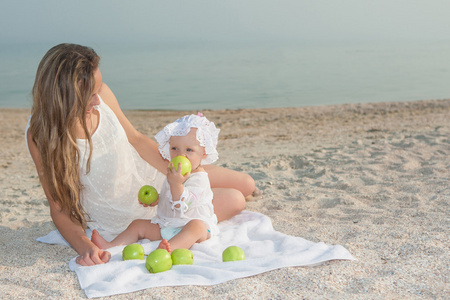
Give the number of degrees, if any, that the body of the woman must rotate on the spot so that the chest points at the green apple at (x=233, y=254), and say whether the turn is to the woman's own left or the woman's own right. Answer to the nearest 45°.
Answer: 0° — they already face it

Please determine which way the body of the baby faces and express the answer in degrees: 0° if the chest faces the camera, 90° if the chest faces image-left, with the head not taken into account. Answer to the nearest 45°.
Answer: approximately 45°

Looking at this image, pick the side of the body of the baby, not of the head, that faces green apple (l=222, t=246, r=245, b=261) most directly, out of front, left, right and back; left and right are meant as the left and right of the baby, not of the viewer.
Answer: left

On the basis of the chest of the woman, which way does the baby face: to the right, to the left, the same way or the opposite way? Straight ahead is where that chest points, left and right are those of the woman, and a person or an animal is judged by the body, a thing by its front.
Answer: to the right

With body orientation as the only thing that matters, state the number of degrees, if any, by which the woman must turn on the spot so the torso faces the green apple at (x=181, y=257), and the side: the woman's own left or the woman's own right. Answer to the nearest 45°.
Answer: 0° — they already face it
